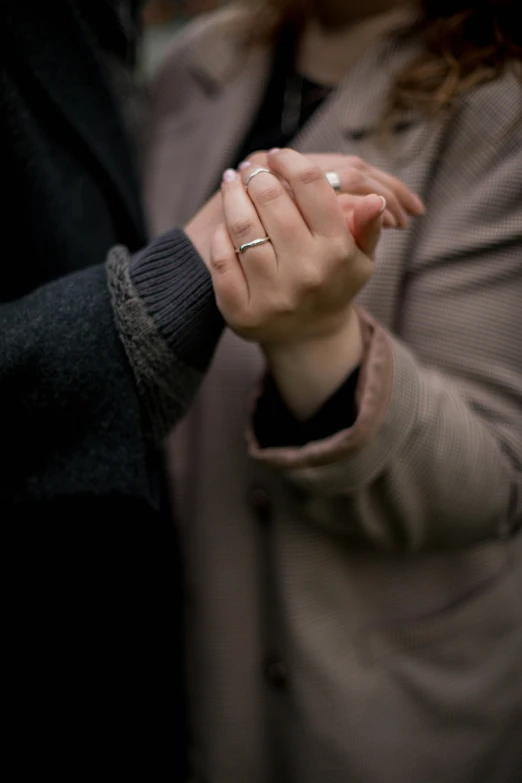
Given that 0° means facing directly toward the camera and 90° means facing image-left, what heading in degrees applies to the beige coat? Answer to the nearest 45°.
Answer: approximately 45°
